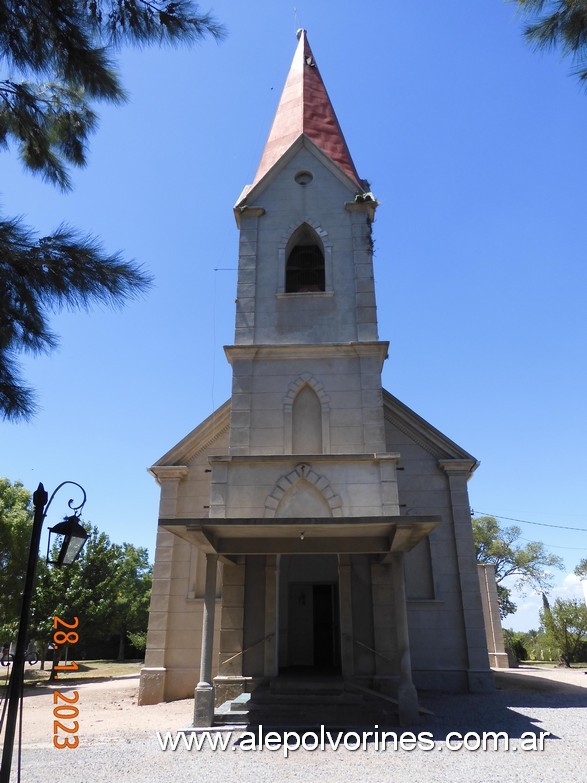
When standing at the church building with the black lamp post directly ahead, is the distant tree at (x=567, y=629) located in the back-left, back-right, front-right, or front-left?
back-left

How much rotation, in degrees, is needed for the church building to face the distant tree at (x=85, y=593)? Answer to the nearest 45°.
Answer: approximately 135° to its right

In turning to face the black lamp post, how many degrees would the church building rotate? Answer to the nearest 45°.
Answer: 0° — it already faces it

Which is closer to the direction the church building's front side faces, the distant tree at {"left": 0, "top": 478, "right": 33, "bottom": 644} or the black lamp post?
the black lamp post

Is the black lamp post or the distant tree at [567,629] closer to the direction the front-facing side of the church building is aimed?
the black lamp post

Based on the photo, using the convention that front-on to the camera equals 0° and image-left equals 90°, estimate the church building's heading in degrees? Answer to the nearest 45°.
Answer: approximately 0°

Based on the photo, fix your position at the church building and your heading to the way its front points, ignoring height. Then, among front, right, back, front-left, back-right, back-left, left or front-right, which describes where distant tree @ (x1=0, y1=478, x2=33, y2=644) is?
back-right

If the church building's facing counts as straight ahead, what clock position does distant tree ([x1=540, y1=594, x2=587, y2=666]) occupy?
The distant tree is roughly at 7 o'clock from the church building.

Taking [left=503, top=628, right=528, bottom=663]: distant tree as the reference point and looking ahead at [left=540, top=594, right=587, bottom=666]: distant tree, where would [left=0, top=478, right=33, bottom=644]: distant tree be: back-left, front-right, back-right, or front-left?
back-right

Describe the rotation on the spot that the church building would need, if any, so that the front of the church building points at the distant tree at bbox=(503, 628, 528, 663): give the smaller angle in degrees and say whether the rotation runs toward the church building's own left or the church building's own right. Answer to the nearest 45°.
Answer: approximately 135° to the church building's own left

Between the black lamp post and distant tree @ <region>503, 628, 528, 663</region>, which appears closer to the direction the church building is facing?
the black lamp post
